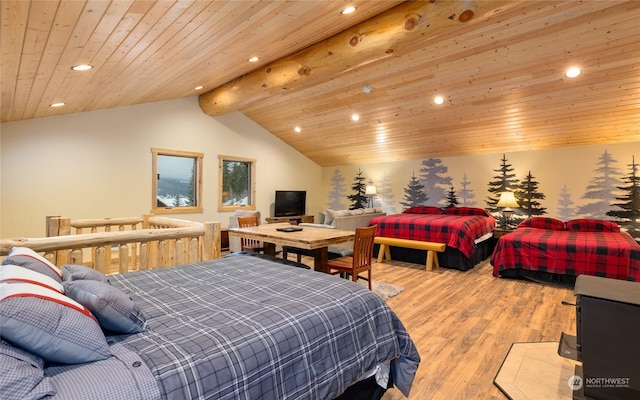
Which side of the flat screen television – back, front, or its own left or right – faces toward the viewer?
front

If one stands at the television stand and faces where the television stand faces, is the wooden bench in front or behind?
in front

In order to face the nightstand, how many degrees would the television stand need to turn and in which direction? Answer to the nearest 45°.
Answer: approximately 45° to its left

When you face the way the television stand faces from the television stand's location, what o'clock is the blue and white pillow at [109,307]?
The blue and white pillow is roughly at 12 o'clock from the television stand.

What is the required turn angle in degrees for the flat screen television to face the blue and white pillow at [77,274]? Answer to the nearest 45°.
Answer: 0° — it already faces it

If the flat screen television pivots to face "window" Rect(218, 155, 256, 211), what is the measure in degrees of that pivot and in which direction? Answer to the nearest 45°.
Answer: approximately 45° to its right

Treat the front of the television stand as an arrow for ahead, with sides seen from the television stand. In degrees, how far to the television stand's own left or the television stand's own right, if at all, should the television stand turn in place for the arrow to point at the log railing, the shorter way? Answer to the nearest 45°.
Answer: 0° — it already faces it

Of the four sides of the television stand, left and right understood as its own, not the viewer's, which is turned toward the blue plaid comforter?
front

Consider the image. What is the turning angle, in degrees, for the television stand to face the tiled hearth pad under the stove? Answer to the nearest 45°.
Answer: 0° — it already faces it

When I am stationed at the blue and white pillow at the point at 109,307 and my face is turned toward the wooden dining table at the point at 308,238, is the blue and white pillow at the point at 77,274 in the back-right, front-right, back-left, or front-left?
front-left

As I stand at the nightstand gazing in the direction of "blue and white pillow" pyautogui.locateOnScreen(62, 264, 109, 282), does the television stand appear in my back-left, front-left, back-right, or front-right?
front-right

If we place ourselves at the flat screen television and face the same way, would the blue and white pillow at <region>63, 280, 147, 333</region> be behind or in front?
in front

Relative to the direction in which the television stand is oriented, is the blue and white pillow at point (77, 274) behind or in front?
in front

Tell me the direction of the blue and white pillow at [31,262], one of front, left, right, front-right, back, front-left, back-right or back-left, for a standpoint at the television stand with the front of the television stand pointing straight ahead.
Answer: front

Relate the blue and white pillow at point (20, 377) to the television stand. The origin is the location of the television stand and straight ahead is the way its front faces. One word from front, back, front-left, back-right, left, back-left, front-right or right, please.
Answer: front

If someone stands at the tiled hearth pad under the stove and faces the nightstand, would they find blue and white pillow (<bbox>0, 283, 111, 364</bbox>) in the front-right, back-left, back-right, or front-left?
back-left

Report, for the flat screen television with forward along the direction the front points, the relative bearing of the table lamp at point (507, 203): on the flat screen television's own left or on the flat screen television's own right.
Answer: on the flat screen television's own left

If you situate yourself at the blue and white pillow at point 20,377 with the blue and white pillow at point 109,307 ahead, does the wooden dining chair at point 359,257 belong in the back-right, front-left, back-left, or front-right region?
front-right
